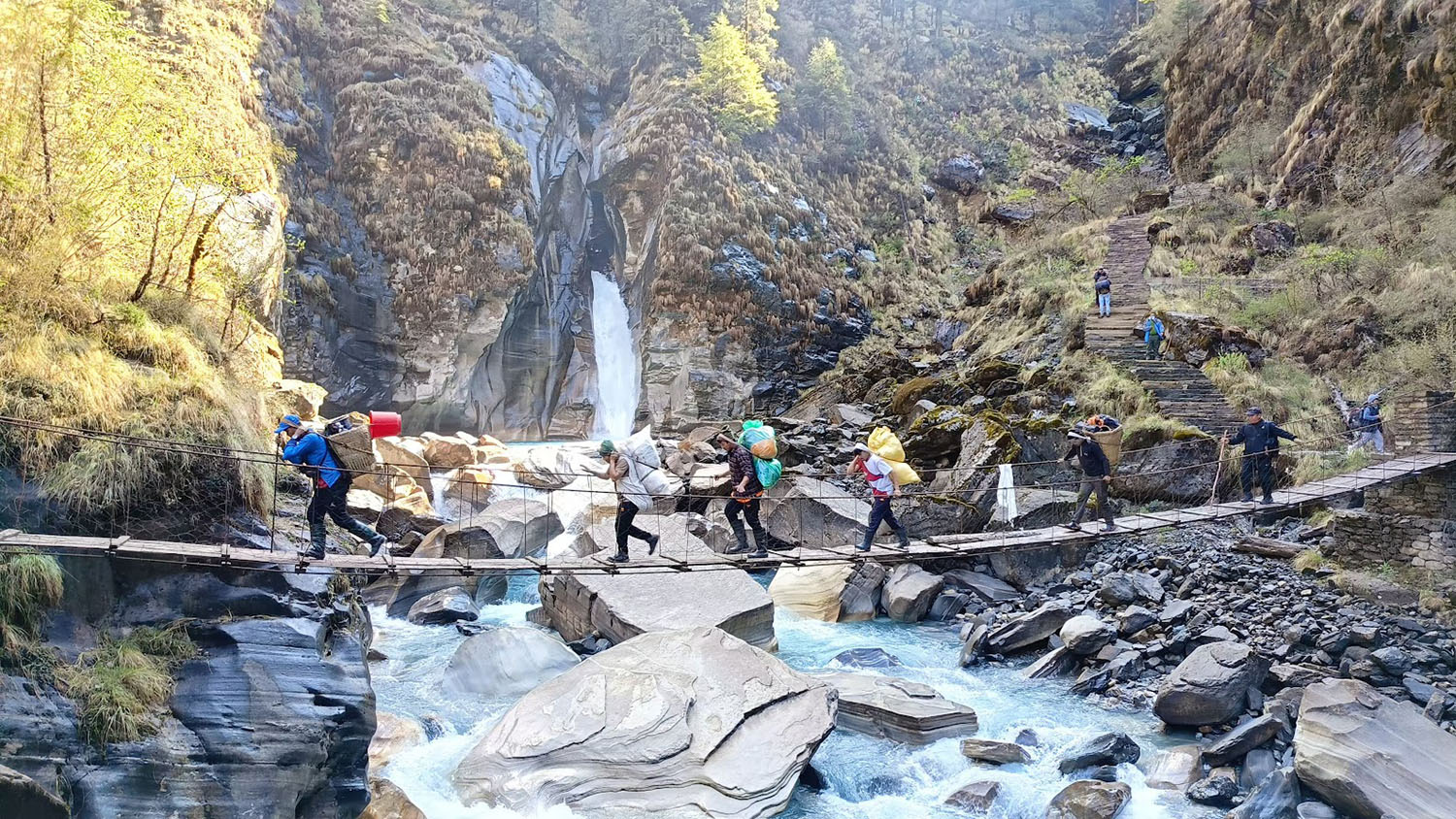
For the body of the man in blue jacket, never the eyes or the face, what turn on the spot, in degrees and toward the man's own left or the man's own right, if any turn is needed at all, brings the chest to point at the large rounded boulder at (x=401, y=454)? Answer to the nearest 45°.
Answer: approximately 90° to the man's own right

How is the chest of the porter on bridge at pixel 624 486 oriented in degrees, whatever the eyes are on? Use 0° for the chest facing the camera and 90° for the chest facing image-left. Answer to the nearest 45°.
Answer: approximately 90°

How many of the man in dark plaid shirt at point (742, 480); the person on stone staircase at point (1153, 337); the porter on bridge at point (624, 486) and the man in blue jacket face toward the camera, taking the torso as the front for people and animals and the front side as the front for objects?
1

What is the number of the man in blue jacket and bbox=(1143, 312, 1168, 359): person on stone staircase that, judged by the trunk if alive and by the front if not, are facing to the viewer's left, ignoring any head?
1

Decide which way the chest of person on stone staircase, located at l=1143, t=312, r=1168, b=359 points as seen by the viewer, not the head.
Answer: toward the camera

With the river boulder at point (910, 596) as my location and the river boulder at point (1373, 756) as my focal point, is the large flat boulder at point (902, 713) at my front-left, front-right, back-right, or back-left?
front-right

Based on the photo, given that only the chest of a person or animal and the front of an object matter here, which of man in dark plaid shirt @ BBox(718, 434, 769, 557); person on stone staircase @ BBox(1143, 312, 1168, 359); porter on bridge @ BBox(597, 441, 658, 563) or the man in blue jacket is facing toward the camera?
the person on stone staircase

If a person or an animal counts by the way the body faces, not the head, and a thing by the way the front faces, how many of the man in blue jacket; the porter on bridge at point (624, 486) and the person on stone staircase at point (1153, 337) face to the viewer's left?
2

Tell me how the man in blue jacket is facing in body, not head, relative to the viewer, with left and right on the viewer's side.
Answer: facing to the left of the viewer

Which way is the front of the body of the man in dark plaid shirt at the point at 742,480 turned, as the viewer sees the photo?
to the viewer's left

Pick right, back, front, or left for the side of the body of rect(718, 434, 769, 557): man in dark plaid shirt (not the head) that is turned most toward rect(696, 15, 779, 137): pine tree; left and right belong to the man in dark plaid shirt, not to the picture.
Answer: right

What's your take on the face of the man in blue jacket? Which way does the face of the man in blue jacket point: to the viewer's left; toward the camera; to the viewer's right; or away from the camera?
to the viewer's left

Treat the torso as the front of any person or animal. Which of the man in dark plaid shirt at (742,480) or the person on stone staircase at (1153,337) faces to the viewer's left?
the man in dark plaid shirt
